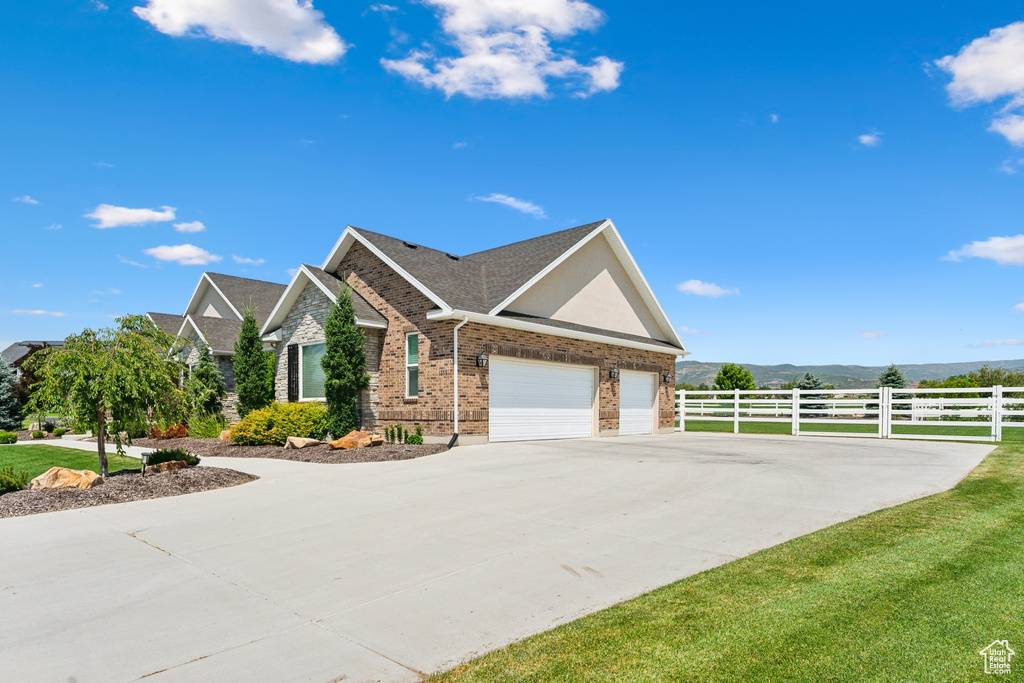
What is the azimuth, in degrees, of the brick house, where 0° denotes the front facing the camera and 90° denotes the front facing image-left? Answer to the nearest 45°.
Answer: approximately 45°

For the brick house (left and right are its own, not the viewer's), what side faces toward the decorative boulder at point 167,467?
front

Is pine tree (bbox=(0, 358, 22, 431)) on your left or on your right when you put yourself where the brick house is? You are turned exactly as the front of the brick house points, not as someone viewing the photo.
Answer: on your right

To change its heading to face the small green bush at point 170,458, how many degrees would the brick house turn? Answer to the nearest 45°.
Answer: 0° — it already faces it

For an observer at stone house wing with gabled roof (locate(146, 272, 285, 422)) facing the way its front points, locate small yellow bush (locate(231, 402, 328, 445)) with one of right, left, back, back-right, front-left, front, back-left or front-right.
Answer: front-left

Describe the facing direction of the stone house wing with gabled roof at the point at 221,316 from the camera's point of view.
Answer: facing the viewer and to the left of the viewer

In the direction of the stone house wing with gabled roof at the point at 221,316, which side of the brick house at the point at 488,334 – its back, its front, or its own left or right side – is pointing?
right

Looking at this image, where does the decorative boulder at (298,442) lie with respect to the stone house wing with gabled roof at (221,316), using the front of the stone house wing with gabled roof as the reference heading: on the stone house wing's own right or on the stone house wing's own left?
on the stone house wing's own left

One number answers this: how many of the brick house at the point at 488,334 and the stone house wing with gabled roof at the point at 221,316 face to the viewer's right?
0

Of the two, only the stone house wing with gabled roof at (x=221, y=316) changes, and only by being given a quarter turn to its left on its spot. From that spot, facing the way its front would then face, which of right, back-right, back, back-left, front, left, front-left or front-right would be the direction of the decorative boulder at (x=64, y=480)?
front-right

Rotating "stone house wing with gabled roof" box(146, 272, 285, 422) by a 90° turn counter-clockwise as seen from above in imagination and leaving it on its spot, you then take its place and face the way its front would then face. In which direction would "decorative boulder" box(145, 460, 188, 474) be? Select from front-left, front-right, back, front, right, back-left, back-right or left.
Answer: front-right

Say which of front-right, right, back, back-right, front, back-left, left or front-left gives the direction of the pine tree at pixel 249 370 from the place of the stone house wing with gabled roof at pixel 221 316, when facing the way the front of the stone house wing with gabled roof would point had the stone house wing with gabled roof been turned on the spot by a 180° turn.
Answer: back-right

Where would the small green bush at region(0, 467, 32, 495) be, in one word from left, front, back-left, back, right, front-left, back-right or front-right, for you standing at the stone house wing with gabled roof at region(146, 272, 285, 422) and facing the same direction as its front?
front-left

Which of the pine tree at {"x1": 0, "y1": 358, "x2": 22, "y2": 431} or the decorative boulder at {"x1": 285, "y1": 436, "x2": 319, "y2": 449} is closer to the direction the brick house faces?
the decorative boulder

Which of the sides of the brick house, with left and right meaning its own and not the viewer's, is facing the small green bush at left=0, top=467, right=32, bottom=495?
front

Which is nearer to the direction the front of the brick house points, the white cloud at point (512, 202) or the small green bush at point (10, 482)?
the small green bush
